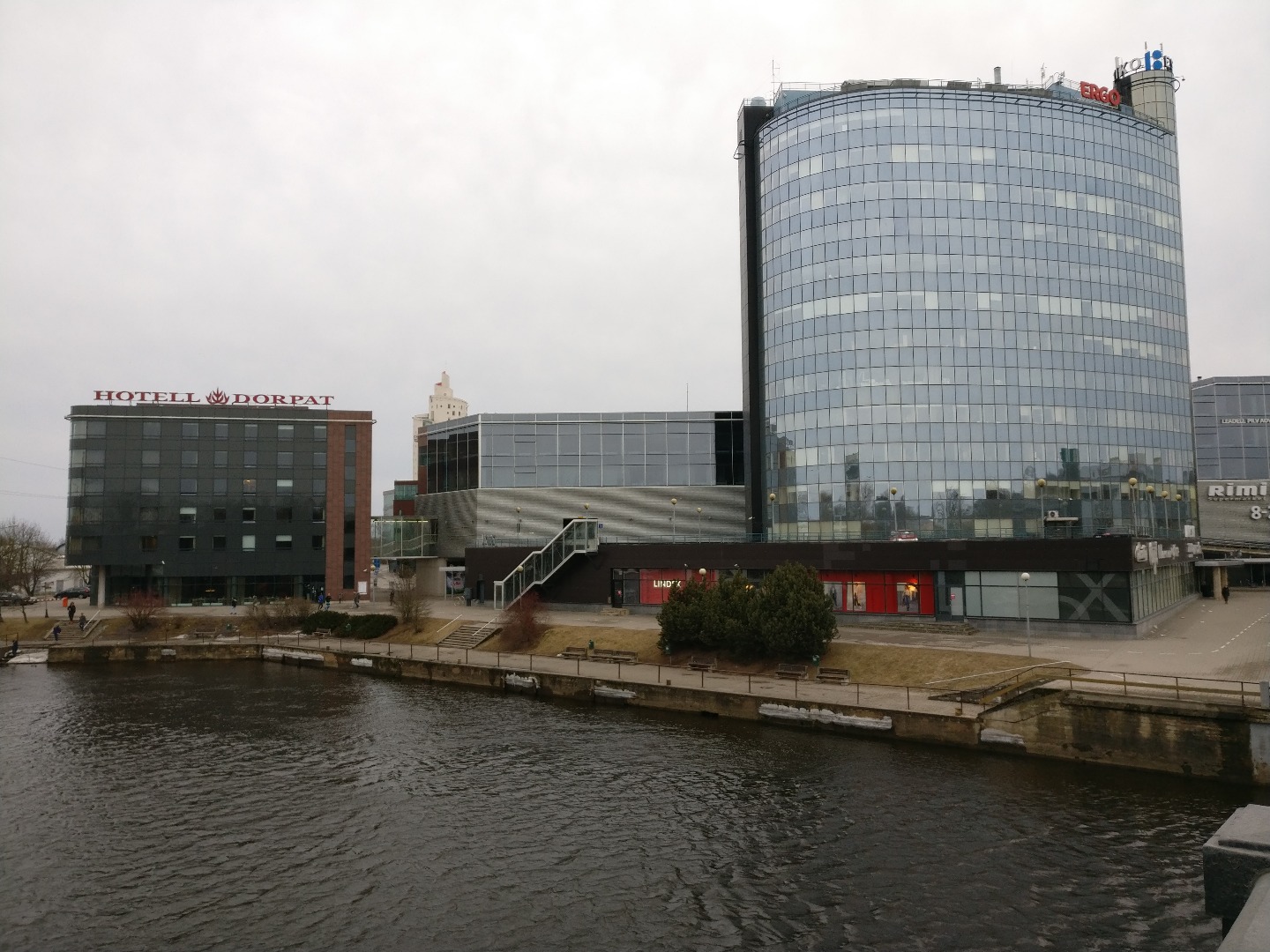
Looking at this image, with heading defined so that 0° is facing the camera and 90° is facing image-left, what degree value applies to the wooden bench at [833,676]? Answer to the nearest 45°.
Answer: approximately 0°

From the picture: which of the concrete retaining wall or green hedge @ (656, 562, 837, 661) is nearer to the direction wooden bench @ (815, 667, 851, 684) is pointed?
the concrete retaining wall

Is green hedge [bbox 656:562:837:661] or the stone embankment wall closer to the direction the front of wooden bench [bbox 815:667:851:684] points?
the stone embankment wall

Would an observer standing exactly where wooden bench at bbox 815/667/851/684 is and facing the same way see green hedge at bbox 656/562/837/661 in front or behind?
behind
